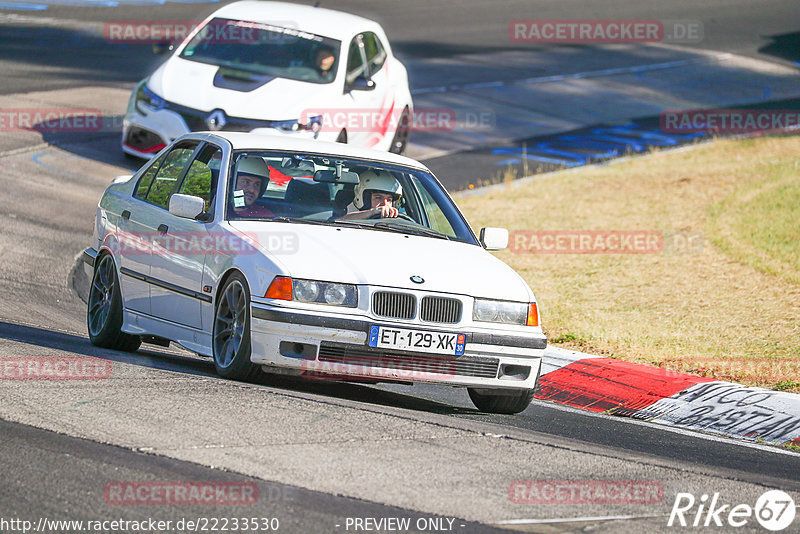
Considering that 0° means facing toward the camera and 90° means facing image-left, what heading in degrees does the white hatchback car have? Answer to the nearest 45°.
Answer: approximately 45°

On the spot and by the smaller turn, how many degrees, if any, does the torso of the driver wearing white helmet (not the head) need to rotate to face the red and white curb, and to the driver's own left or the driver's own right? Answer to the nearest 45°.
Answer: approximately 45° to the driver's own left

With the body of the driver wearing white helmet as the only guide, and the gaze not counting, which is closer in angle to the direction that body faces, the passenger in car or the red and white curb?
the red and white curb

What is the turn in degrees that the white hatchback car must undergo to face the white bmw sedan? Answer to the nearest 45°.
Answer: approximately 45° to its left

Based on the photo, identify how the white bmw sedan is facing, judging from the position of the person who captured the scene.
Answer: facing the viewer and to the right of the viewer

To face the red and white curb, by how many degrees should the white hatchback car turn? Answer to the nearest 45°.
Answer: approximately 45° to its left

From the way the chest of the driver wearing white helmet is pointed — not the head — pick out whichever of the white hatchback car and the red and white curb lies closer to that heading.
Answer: the red and white curb

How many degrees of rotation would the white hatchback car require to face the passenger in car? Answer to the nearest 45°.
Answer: approximately 45° to its left

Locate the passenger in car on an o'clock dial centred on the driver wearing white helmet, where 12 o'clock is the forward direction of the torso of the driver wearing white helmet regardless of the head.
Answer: The passenger in car is roughly at 4 o'clock from the driver wearing white helmet.

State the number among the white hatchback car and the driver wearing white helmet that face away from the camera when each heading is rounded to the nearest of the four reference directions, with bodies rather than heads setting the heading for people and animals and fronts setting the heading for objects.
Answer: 0

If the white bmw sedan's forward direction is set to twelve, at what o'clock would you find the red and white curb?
The red and white curb is roughly at 10 o'clock from the white bmw sedan.

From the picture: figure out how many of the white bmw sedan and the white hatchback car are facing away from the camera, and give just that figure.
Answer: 0
